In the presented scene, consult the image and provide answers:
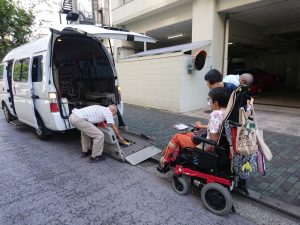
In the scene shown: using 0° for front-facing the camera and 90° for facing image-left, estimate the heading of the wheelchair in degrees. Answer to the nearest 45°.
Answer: approximately 135°

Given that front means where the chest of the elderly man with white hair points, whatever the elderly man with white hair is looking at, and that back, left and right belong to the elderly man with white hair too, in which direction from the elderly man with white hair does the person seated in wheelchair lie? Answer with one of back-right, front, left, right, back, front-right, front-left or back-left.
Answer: front-right

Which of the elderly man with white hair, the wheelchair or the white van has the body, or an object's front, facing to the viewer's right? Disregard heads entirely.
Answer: the elderly man with white hair

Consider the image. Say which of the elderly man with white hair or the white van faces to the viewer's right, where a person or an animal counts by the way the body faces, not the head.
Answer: the elderly man with white hair

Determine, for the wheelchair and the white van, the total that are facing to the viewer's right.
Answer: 0

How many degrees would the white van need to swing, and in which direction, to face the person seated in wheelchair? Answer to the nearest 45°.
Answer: approximately 180°

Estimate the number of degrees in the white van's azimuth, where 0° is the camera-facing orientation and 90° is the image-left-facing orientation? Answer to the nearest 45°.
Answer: approximately 135°

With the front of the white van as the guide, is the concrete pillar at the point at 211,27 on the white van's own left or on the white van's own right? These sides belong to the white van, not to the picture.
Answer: on the white van's own right

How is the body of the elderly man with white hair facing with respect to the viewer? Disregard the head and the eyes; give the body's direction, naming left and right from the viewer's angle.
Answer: facing to the right of the viewer
